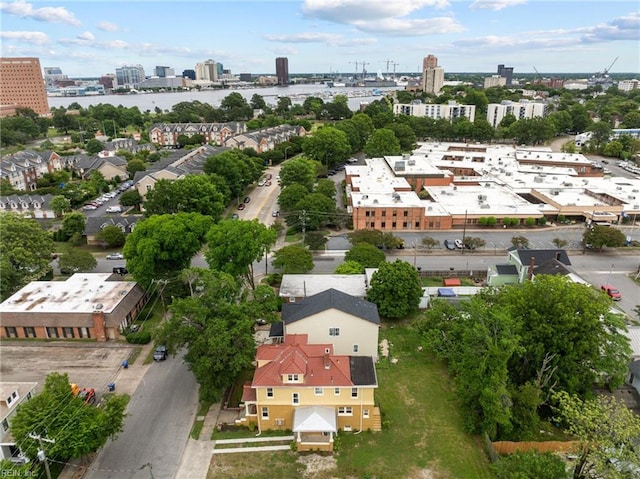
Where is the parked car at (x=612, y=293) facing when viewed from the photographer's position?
facing the viewer and to the right of the viewer

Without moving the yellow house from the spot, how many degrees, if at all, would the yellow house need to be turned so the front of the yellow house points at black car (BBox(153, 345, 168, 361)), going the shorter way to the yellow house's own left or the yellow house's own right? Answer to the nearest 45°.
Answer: approximately 45° to the yellow house's own right

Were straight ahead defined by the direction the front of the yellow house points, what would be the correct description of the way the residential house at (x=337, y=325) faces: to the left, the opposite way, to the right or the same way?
the same way

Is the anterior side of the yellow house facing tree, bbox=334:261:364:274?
no

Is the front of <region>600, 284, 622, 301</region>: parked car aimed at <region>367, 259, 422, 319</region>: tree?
no
